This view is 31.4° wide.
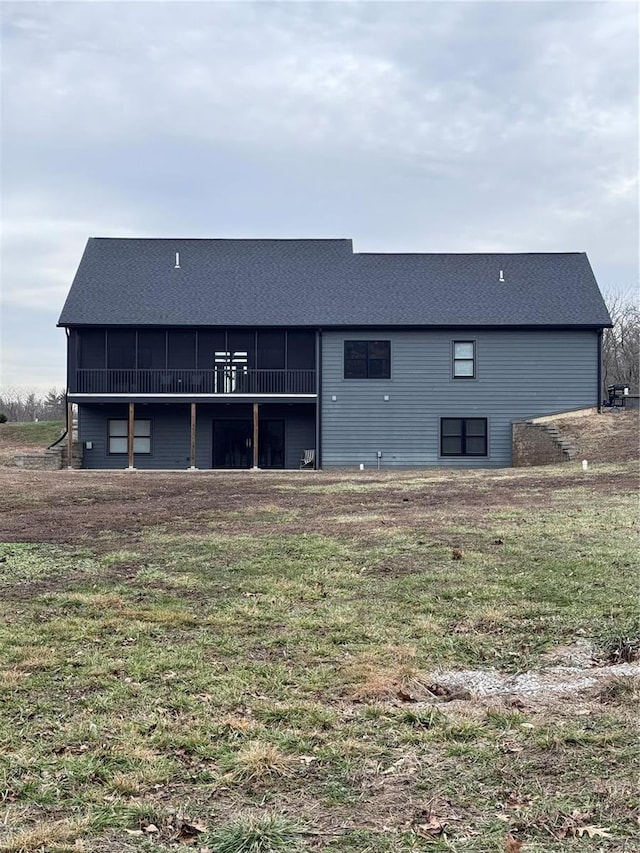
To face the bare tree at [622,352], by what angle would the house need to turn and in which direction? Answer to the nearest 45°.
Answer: approximately 45° to its right

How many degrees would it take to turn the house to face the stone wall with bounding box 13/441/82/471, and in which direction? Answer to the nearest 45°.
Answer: approximately 90° to its left

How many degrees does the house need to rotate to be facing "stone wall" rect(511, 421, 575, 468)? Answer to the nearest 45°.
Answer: approximately 90° to its right

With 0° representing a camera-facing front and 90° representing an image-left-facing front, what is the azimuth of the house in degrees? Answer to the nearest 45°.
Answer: approximately 180°

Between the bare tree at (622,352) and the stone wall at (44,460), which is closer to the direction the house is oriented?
the bare tree

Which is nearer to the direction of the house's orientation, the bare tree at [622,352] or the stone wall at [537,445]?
the bare tree

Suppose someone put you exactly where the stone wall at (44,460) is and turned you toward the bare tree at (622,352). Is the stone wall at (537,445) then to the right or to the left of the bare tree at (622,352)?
right
